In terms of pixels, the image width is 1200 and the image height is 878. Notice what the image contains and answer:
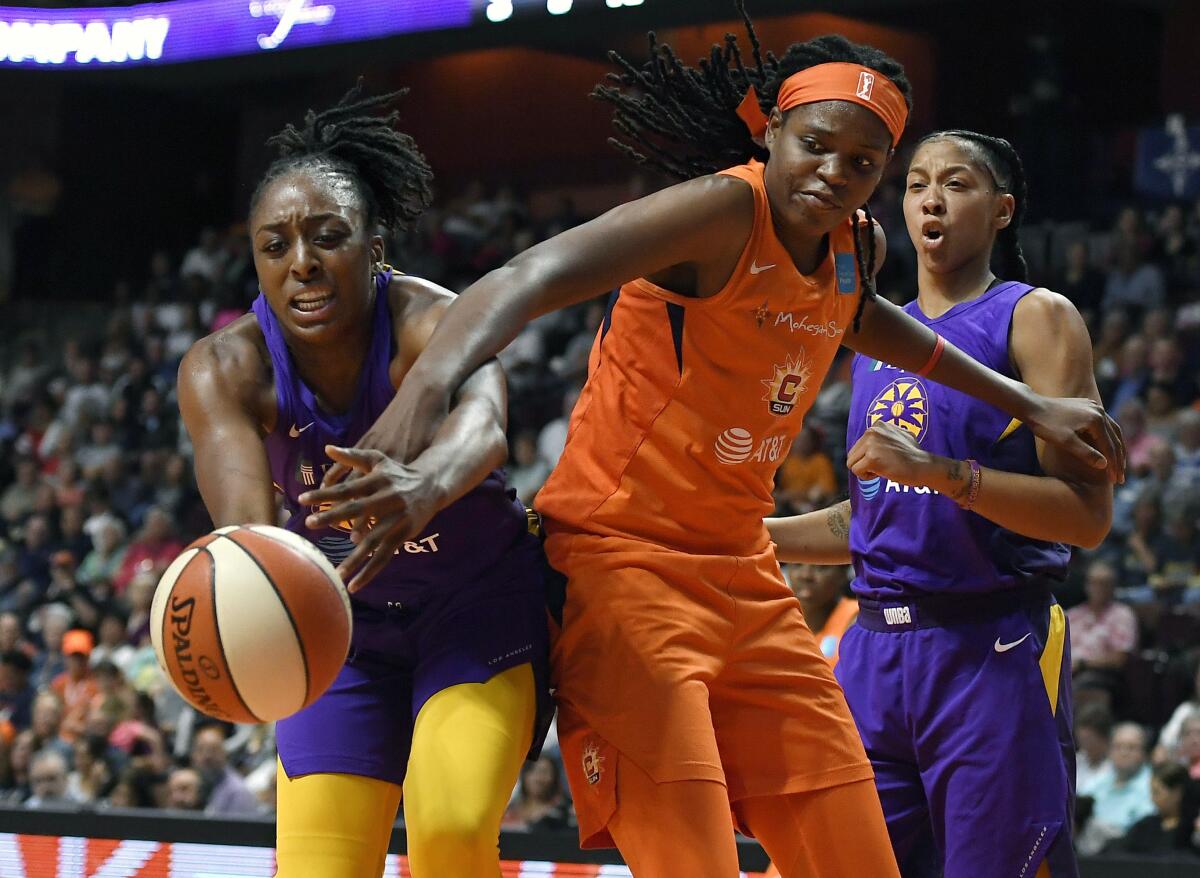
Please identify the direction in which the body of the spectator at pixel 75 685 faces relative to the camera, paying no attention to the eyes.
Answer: toward the camera

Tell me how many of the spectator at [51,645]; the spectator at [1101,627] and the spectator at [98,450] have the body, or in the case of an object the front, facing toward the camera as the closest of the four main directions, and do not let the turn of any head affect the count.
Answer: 3

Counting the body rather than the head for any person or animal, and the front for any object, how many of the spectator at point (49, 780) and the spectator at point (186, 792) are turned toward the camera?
2

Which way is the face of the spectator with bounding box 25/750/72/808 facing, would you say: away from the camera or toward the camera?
toward the camera

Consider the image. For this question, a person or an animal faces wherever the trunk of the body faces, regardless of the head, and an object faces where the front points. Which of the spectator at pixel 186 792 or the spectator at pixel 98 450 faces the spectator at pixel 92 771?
the spectator at pixel 98 450

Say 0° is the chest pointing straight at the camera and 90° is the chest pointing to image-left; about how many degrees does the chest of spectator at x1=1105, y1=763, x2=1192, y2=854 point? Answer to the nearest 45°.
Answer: approximately 45°

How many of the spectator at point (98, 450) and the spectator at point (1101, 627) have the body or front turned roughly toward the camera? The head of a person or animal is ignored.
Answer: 2

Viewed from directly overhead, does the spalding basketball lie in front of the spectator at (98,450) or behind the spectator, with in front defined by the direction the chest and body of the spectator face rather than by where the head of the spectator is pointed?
in front

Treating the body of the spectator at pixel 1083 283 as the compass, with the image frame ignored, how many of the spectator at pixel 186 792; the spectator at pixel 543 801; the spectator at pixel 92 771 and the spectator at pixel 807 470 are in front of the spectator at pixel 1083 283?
4

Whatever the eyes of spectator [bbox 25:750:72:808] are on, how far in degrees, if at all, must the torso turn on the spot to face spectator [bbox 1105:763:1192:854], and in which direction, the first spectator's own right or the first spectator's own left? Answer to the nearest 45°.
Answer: approximately 45° to the first spectator's own left

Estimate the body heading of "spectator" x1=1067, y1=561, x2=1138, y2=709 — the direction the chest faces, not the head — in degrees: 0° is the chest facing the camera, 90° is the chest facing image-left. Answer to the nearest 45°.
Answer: approximately 0°

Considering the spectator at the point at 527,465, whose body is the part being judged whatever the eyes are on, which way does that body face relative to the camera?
toward the camera

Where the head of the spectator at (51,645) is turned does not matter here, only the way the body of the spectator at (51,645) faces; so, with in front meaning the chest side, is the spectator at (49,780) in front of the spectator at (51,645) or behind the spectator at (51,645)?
in front

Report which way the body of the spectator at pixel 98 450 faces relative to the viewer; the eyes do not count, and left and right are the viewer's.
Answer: facing the viewer

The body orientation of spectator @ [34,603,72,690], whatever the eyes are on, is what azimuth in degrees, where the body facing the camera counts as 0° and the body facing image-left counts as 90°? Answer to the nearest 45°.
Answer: approximately 0°

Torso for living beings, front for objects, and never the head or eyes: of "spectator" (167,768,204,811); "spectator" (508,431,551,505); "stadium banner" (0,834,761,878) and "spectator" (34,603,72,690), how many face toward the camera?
4
